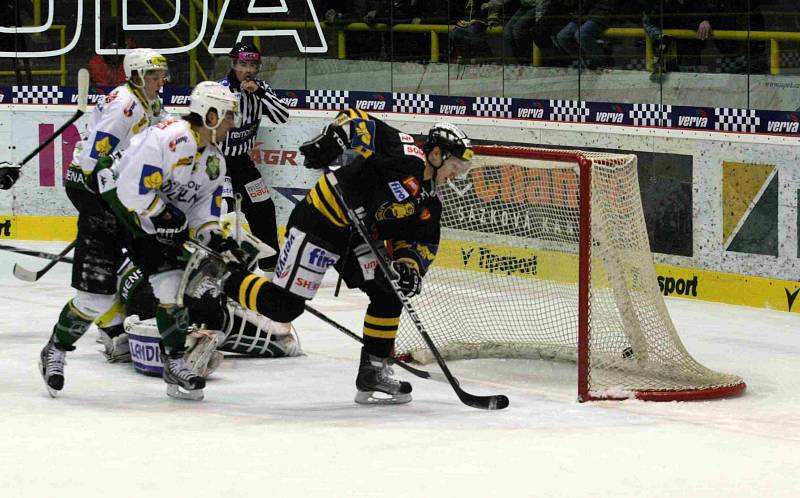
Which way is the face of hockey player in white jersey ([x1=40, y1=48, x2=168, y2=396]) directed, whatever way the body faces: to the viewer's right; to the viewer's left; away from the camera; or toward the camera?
to the viewer's right

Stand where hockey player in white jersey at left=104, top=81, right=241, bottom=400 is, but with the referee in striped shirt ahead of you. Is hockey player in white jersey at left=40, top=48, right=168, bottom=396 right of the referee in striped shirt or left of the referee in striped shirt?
left

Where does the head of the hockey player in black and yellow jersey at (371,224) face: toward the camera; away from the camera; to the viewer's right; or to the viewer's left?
to the viewer's right

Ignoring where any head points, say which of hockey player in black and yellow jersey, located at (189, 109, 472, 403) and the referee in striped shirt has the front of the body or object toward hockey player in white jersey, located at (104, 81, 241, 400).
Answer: the referee in striped shirt

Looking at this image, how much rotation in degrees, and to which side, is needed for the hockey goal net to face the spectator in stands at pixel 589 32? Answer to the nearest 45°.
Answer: approximately 135° to its right

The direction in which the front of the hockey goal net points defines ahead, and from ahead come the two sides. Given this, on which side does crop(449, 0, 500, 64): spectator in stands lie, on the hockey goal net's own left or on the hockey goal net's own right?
on the hockey goal net's own right

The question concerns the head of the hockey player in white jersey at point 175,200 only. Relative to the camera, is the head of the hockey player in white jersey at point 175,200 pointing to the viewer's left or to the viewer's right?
to the viewer's right

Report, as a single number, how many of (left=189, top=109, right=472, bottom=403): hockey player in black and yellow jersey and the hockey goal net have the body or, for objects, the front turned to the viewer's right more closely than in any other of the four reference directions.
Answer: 1

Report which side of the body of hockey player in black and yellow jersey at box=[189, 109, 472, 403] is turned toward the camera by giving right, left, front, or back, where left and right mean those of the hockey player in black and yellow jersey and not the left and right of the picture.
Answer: right

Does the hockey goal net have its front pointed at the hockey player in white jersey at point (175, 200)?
yes

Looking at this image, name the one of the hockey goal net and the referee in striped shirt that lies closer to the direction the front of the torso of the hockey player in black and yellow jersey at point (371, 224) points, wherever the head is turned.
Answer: the hockey goal net

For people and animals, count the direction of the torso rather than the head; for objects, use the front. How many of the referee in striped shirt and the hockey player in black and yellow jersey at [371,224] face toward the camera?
1

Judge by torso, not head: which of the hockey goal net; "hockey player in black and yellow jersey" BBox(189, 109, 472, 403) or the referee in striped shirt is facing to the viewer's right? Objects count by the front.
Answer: the hockey player in black and yellow jersey
